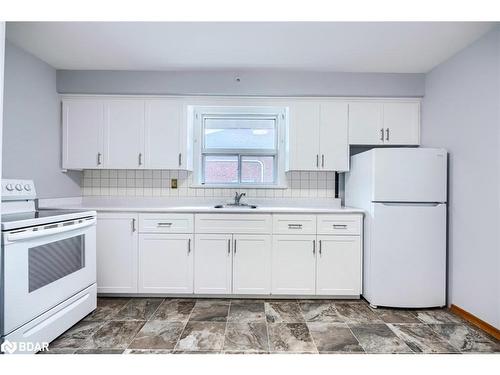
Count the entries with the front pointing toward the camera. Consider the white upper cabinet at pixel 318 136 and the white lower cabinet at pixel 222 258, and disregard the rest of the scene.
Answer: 2

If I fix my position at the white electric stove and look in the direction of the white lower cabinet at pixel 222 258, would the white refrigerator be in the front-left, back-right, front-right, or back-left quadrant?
front-right

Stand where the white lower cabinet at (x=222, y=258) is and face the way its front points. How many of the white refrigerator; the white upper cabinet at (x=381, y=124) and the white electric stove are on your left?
2

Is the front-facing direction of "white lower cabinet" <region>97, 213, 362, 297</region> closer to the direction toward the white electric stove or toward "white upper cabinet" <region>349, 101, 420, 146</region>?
the white electric stove

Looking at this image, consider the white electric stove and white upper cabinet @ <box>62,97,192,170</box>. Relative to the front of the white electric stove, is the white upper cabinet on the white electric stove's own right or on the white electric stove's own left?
on the white electric stove's own left

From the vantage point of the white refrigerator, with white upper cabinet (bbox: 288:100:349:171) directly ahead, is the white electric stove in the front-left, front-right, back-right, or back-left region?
front-left

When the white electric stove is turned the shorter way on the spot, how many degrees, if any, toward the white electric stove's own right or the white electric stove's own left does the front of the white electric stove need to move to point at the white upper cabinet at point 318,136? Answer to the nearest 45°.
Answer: approximately 45° to the white electric stove's own left

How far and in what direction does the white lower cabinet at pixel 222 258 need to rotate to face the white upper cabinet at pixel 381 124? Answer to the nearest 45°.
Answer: approximately 90° to its left

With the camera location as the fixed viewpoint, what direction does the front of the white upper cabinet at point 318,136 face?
facing the viewer

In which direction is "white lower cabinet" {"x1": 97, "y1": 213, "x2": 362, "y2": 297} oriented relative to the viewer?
toward the camera

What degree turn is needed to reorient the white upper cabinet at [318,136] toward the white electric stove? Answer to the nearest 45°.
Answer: approximately 45° to its right
